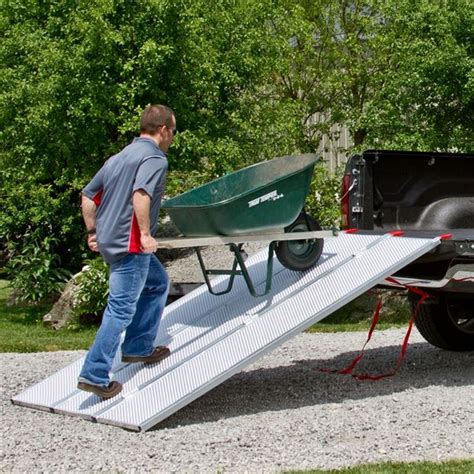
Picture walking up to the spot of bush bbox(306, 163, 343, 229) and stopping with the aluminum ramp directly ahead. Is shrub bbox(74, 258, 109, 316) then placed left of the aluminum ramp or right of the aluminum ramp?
right

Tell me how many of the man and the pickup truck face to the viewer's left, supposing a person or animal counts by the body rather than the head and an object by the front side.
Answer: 0

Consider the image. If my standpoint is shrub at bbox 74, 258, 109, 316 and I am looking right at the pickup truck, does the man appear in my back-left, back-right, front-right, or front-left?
front-right

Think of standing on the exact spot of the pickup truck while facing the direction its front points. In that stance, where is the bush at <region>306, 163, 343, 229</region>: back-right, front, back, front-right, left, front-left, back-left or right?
front-left

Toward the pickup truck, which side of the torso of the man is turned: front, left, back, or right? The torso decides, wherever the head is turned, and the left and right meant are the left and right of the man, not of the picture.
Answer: front

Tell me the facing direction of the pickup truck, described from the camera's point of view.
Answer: facing away from the viewer and to the right of the viewer

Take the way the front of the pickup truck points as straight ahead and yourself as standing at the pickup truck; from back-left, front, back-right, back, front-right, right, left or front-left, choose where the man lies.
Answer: back

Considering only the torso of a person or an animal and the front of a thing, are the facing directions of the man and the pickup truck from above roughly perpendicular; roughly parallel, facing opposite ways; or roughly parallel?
roughly parallel

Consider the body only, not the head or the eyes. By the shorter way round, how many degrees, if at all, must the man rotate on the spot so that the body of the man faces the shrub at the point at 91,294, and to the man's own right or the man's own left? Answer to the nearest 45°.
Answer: approximately 45° to the man's own left
